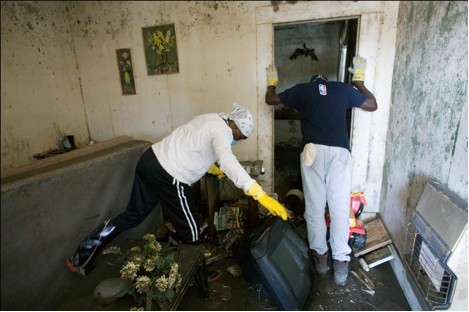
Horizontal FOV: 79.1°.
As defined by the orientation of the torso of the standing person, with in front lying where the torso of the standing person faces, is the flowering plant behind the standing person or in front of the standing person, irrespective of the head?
behind

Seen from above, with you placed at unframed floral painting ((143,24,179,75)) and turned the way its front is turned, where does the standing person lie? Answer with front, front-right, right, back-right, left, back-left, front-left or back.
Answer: front-left

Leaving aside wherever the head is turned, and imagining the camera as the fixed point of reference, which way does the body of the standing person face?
away from the camera

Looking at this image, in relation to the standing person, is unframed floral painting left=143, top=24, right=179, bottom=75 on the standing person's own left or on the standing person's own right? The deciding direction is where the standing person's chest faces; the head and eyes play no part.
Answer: on the standing person's own left

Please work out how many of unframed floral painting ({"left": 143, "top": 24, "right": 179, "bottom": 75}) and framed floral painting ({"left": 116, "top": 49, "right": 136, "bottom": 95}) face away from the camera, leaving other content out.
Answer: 0

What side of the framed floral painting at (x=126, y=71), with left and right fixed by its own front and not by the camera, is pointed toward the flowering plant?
front

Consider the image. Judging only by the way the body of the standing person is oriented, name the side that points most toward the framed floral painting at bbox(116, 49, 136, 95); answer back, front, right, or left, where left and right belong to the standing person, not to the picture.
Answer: left

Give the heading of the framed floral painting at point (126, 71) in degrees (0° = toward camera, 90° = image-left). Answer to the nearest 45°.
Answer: approximately 0°

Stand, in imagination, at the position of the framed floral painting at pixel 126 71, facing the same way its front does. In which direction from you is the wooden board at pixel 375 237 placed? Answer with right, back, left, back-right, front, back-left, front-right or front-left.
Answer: front-left

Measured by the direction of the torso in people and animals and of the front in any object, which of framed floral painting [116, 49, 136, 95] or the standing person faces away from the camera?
the standing person
